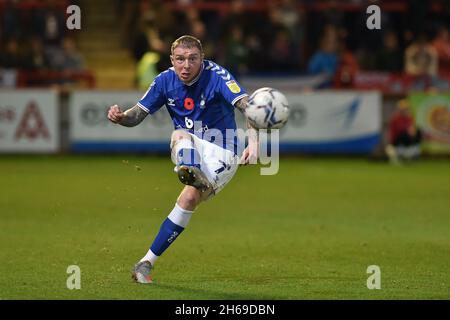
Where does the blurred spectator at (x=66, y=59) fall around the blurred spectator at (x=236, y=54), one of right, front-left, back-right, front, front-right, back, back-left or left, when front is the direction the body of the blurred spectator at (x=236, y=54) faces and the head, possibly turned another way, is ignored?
right

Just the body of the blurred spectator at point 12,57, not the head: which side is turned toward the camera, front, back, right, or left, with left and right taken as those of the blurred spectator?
front

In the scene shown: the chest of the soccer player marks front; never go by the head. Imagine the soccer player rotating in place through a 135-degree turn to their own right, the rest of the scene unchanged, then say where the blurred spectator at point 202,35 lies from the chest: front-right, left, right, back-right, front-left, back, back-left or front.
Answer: front-right

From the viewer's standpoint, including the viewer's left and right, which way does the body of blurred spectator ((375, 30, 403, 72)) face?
facing the viewer

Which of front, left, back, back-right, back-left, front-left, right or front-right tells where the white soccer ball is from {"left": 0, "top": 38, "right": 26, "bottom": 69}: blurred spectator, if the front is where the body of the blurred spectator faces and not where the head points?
front

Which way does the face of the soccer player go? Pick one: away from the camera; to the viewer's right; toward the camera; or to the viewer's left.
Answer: toward the camera

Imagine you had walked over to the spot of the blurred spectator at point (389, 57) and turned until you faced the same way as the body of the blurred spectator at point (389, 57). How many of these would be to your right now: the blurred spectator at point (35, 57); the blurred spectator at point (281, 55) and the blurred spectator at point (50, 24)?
3

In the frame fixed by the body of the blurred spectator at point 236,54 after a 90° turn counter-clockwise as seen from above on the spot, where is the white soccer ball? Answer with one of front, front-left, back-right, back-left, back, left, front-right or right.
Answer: right

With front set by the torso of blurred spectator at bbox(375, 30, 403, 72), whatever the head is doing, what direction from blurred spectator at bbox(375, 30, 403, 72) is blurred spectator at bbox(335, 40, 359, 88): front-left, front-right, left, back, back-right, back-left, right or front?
right

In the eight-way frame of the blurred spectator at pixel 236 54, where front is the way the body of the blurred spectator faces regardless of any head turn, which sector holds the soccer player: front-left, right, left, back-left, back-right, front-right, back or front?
front

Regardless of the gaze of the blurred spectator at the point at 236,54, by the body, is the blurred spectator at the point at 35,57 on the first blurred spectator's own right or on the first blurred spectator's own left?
on the first blurred spectator's own right

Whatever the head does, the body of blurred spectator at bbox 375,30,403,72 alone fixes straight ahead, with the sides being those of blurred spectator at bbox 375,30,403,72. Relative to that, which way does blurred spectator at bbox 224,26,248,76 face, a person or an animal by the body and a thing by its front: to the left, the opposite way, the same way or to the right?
the same way

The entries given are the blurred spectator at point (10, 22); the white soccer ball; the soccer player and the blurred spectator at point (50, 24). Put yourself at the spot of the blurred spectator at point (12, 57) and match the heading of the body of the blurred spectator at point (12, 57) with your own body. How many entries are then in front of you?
2
